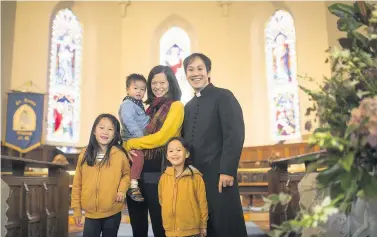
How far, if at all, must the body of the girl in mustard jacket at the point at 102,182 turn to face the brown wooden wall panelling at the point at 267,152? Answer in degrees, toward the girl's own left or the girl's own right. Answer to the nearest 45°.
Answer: approximately 135° to the girl's own left

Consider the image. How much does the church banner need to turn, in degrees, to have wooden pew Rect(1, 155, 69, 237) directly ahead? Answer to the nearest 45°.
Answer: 0° — it already faces it

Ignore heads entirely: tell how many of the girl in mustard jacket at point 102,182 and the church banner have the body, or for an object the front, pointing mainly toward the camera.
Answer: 2

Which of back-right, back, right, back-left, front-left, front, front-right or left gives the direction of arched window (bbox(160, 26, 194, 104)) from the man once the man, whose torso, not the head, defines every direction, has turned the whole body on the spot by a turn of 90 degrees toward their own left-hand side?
back-left

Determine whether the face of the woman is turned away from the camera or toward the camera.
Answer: toward the camera

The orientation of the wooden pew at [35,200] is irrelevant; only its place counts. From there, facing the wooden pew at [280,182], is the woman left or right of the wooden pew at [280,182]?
right

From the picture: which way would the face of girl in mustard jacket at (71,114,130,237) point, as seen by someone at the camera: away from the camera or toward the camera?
toward the camera

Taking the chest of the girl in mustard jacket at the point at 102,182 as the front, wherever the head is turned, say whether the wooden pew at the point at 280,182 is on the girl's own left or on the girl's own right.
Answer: on the girl's own left

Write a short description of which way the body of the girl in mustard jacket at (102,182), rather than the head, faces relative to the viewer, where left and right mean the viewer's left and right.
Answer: facing the viewer

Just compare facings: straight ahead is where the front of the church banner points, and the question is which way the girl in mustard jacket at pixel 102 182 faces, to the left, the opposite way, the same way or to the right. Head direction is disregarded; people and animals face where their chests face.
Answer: the same way

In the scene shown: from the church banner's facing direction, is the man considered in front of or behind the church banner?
in front

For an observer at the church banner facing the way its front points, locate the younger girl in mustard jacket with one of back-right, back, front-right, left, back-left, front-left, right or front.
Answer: front

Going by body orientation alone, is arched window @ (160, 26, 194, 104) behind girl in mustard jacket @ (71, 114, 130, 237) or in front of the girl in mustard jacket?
behind
